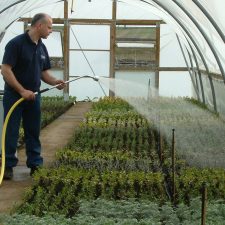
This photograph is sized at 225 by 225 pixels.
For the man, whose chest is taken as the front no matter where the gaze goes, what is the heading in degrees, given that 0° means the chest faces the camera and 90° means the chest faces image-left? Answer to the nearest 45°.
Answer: approximately 315°

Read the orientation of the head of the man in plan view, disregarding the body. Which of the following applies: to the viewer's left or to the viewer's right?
to the viewer's right
